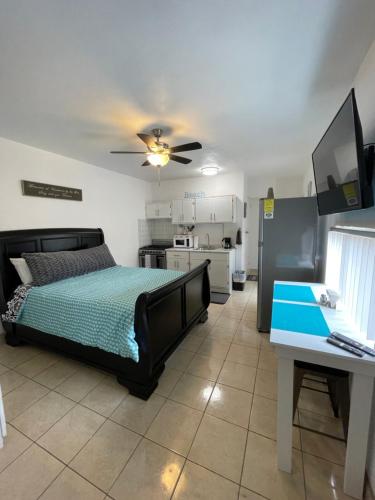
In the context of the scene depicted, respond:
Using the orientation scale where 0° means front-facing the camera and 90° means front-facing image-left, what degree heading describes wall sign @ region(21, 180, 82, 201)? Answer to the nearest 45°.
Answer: approximately 315°

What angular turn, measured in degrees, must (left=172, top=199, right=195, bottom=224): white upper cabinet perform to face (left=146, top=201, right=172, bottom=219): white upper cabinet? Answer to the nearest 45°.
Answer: approximately 135° to its right

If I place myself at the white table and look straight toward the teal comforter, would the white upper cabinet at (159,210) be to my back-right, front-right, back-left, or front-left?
front-right

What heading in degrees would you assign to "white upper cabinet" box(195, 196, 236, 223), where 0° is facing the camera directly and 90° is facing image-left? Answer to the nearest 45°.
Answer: approximately 0°

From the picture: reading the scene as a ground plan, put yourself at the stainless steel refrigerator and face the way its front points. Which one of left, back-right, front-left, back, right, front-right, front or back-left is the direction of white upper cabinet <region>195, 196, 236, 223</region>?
front-right

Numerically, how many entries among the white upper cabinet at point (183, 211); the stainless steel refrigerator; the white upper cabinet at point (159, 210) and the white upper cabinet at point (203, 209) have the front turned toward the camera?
3

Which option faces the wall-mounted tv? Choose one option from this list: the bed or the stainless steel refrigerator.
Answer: the bed

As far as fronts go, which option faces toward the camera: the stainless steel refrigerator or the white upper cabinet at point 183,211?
the white upper cabinet

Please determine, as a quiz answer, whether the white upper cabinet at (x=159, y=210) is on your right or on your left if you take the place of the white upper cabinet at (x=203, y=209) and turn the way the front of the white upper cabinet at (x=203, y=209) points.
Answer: on your right

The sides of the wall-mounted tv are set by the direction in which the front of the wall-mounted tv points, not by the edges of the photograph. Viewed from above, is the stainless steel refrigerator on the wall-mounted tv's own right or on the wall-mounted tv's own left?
on the wall-mounted tv's own right

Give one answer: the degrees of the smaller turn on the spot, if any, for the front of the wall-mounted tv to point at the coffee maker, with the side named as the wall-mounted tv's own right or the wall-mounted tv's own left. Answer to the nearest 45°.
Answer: approximately 90° to the wall-mounted tv's own right

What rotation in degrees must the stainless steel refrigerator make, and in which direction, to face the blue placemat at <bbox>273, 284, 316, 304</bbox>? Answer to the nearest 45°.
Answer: approximately 90° to its left

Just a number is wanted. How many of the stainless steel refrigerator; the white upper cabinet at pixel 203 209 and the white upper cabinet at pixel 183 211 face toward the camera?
2

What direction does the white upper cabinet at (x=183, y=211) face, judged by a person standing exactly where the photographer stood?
facing the viewer
